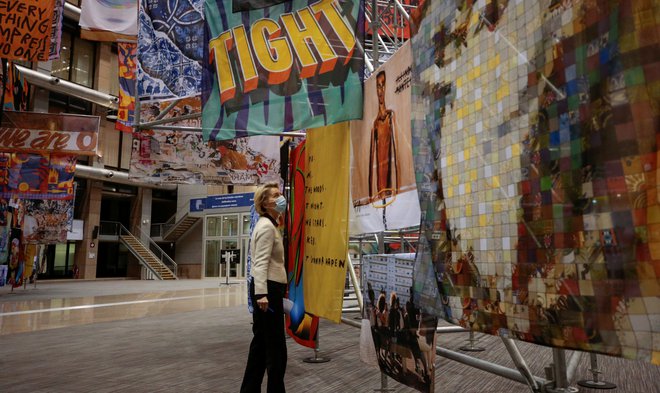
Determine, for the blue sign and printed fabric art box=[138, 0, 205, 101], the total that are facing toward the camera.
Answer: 2

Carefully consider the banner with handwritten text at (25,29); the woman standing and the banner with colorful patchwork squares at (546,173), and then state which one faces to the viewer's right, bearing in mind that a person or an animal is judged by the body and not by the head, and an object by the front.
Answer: the woman standing

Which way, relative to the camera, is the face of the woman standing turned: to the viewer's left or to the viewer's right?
to the viewer's right

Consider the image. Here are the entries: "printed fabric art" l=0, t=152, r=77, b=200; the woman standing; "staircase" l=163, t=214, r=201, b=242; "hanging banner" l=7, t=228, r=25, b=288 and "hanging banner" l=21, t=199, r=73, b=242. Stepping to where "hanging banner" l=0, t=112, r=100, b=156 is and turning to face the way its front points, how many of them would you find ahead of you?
1

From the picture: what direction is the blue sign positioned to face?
toward the camera

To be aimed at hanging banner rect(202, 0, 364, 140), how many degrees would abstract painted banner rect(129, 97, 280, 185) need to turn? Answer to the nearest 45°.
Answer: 0° — it already faces it

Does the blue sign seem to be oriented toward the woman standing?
yes

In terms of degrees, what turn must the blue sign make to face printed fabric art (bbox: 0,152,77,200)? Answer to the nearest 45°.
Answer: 0° — it already faces it

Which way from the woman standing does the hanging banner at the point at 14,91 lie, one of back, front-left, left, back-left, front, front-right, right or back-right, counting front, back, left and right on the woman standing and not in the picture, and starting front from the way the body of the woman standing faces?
back-left

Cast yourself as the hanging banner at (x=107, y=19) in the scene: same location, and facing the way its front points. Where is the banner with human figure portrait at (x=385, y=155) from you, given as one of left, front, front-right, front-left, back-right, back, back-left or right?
front

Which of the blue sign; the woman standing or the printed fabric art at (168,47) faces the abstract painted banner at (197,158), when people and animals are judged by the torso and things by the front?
the blue sign

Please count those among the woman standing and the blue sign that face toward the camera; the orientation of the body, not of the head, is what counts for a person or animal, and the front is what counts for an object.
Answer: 1

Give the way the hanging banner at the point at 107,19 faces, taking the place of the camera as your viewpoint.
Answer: facing the viewer

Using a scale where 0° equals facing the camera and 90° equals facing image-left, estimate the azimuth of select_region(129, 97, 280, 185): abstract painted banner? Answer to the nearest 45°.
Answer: approximately 0°

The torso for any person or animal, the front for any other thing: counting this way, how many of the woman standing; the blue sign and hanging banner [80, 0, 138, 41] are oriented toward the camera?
2
